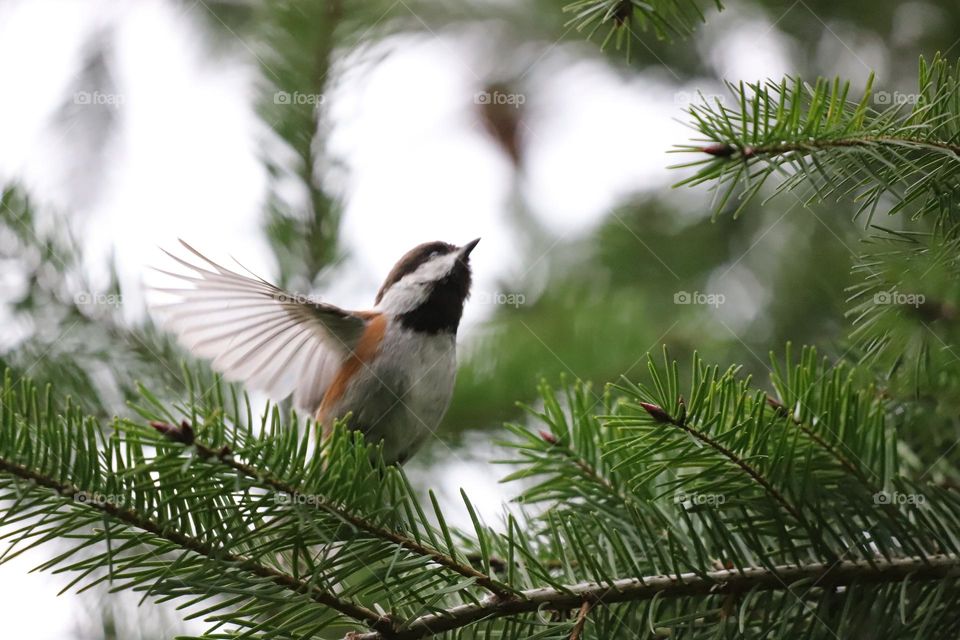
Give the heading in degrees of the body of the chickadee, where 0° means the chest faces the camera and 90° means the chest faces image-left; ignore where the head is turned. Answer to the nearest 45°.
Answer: approximately 315°
